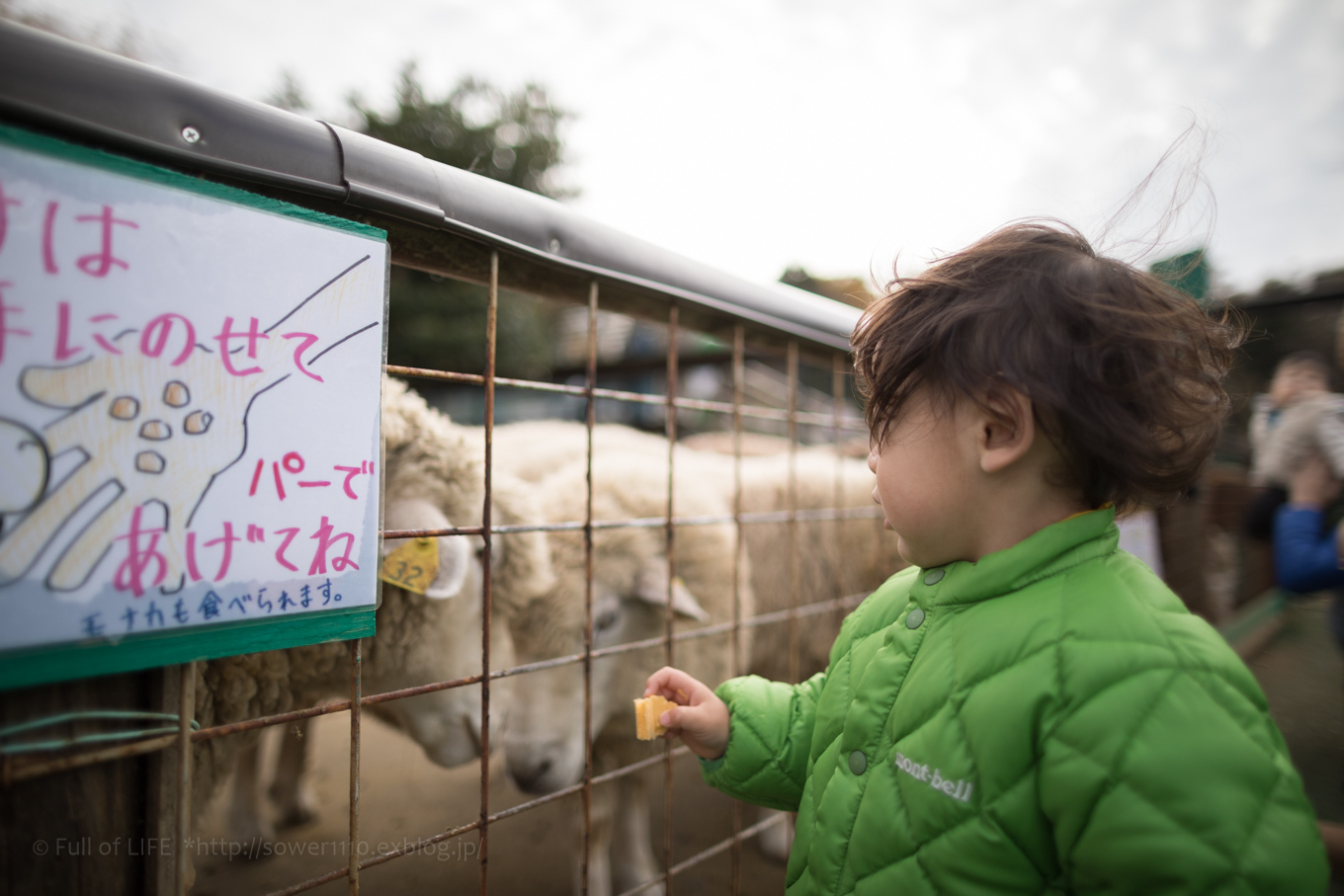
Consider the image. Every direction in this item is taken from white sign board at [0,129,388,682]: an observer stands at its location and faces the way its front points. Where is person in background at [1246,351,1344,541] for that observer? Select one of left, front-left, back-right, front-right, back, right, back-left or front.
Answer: front-left

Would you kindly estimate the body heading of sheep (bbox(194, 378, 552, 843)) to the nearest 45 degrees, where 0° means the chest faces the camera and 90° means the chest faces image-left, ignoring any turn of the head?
approximately 315°

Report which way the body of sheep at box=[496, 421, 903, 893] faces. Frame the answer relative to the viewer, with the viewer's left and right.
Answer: facing the viewer and to the left of the viewer

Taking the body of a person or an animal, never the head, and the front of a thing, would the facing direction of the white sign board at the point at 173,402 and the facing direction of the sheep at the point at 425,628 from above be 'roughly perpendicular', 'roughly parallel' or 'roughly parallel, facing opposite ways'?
roughly parallel

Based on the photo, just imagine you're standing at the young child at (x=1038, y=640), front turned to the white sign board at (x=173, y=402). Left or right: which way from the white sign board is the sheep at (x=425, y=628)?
right

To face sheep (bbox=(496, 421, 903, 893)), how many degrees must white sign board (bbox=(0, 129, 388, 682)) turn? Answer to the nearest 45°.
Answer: approximately 90° to its left

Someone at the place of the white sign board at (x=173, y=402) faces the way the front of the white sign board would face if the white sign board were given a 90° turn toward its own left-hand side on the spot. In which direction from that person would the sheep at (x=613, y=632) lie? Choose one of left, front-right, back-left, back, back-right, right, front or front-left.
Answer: front

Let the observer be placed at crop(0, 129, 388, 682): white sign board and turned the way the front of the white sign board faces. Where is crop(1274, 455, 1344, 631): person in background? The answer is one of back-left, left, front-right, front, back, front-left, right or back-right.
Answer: front-left

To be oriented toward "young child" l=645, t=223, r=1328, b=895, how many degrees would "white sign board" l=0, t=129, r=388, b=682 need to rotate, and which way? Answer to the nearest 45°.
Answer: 0° — it already faces them
